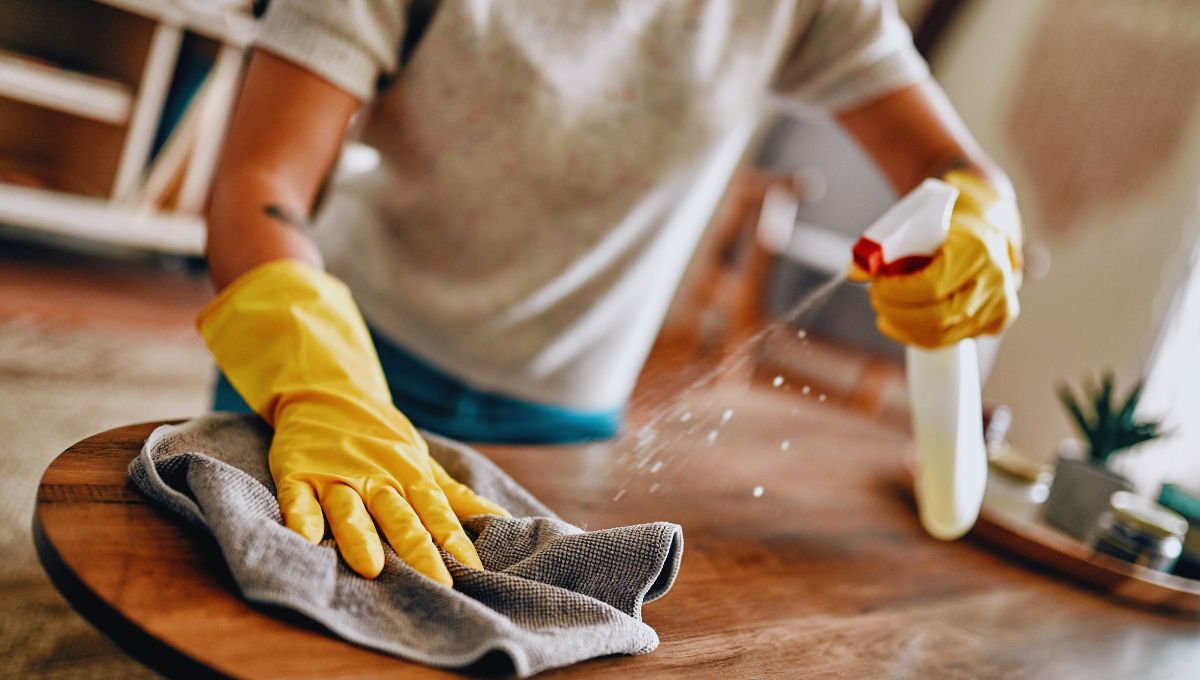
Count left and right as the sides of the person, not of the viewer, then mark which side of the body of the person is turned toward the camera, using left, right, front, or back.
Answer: front

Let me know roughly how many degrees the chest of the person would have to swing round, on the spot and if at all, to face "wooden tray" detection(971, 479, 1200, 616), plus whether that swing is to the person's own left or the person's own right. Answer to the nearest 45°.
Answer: approximately 90° to the person's own left

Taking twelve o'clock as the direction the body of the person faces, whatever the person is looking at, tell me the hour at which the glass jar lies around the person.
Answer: The glass jar is roughly at 9 o'clock from the person.

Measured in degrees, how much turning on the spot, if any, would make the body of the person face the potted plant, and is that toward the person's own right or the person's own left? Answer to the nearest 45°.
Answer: approximately 90° to the person's own left
